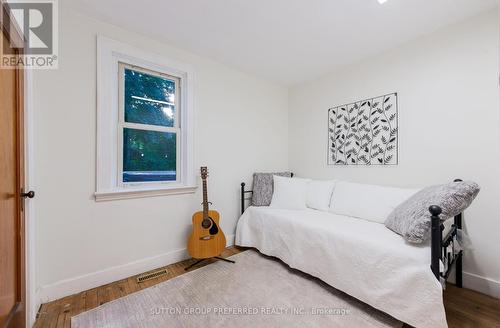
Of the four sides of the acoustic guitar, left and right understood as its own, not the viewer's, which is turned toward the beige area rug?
front

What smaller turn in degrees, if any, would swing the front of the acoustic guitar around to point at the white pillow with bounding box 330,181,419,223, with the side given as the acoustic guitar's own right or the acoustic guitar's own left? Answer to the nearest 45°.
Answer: approximately 90° to the acoustic guitar's own left

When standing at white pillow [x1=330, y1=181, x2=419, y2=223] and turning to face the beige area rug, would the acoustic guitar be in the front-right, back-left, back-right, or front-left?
front-right

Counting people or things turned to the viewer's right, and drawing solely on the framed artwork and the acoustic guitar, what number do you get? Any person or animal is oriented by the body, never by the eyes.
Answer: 0

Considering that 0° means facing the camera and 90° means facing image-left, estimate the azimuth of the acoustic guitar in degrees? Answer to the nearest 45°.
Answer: approximately 0°

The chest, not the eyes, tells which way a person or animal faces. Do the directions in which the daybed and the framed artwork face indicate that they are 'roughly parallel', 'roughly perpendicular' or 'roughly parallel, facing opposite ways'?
roughly parallel

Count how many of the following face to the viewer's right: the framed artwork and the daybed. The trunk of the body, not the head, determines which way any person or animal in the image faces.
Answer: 0

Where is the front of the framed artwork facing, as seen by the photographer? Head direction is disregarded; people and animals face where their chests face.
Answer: facing the viewer and to the left of the viewer

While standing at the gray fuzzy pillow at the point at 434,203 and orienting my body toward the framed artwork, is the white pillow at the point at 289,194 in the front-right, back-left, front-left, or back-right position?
front-left

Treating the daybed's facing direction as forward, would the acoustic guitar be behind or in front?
in front

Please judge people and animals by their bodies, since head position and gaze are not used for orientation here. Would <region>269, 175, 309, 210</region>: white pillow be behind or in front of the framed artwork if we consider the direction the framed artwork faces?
in front

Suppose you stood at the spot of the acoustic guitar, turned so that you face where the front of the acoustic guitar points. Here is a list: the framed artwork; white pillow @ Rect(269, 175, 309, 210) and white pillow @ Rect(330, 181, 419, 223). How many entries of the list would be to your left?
3

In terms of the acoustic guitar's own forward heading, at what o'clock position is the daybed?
The daybed is roughly at 10 o'clock from the acoustic guitar.

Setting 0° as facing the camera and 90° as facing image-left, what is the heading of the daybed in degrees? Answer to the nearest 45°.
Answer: approximately 45°

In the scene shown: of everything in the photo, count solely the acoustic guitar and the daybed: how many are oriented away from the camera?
0

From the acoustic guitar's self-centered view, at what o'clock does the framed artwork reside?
The framed artwork is roughly at 9 o'clock from the acoustic guitar.
